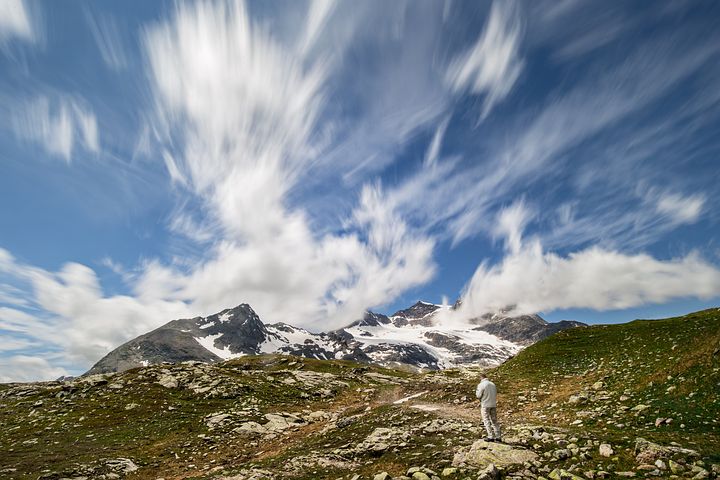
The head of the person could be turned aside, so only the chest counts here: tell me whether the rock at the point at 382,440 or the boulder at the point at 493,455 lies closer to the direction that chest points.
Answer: the rock

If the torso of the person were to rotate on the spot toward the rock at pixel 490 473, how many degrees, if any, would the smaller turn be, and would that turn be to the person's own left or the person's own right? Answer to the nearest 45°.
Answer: approximately 135° to the person's own left

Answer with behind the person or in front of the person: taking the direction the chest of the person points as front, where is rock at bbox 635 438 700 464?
behind

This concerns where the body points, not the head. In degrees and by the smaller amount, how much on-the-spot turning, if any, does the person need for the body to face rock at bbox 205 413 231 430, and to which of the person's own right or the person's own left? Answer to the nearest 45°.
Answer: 0° — they already face it

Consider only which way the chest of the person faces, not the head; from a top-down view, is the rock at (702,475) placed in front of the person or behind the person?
behind

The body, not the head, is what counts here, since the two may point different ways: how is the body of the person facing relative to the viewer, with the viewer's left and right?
facing away from the viewer and to the left of the viewer

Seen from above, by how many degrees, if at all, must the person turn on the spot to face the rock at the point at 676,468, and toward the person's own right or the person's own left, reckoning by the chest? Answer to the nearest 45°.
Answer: approximately 180°

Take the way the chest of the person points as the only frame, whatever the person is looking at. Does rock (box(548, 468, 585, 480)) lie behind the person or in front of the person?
behind

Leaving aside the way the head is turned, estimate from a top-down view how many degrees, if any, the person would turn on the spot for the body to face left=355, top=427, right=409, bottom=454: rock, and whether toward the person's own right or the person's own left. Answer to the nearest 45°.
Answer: approximately 45° to the person's own left
